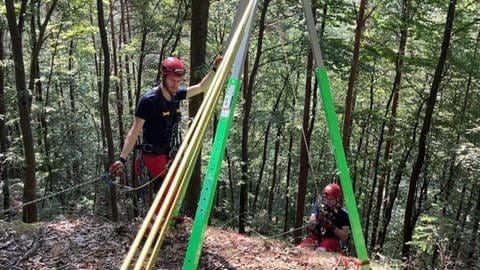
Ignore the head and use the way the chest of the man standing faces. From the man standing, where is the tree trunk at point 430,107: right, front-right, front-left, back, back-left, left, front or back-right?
left

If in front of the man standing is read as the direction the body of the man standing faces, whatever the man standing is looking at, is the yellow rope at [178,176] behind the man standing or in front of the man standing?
in front

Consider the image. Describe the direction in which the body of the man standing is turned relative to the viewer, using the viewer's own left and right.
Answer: facing the viewer and to the right of the viewer

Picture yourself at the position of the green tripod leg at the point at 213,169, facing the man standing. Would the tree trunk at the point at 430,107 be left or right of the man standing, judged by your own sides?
right

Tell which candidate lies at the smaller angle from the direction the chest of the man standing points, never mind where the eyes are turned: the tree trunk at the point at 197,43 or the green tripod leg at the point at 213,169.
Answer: the green tripod leg

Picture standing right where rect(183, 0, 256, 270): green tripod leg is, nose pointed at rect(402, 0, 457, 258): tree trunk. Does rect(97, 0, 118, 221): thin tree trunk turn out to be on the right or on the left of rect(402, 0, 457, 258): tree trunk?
left

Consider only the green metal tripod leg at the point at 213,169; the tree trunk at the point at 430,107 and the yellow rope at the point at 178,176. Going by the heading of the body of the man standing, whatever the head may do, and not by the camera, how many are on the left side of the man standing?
1

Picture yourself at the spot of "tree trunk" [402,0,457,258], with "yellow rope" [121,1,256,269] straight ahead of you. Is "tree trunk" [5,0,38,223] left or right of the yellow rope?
right

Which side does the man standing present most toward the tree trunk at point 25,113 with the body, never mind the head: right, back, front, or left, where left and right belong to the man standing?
back
